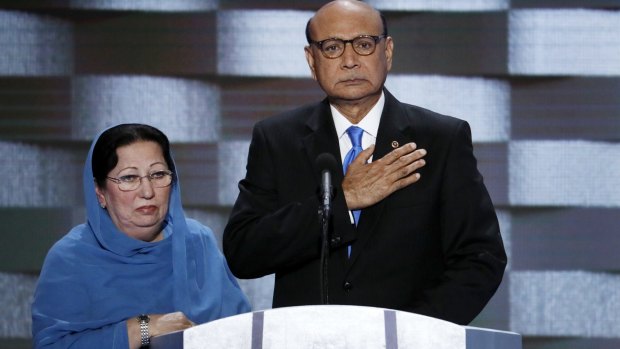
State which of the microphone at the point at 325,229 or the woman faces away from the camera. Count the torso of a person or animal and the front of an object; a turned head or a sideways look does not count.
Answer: the microphone

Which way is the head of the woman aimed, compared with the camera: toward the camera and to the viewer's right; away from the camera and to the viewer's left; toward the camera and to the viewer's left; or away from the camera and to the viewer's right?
toward the camera and to the viewer's right

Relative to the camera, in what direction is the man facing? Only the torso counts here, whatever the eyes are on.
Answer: toward the camera

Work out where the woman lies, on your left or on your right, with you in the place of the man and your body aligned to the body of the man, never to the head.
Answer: on your right

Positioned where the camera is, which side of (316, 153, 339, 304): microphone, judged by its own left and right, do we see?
back

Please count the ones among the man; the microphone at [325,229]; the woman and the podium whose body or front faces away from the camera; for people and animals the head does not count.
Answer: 1

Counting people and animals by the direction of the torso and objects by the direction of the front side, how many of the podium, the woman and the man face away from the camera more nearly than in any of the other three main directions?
0

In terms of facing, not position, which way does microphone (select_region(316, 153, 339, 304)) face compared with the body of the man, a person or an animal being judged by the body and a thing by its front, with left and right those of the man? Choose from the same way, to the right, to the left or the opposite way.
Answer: the opposite way

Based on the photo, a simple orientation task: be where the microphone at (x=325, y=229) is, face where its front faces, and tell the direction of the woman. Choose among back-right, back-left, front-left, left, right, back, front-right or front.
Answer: front-left
